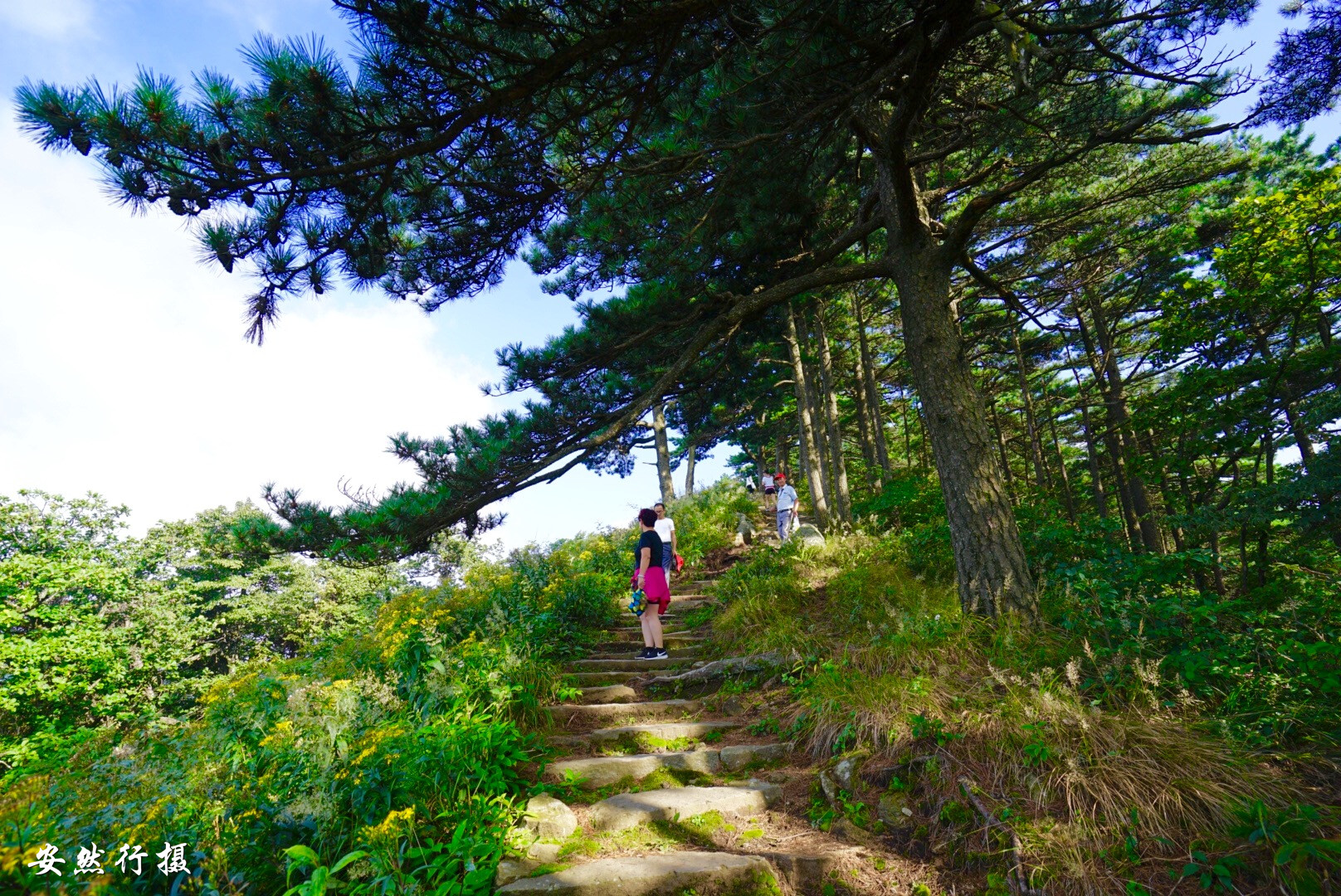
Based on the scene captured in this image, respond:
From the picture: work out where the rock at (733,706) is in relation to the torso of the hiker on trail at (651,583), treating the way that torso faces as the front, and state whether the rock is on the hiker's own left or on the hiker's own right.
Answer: on the hiker's own left

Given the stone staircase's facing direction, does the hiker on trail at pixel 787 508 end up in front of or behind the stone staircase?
behind

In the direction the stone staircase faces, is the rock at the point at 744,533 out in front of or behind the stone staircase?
behind

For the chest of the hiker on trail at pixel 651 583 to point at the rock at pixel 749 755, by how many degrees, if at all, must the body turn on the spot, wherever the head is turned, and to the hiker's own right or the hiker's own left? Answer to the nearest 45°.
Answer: approximately 90° to the hiker's own left

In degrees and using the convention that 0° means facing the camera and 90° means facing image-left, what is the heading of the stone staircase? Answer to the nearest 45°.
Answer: approximately 0°

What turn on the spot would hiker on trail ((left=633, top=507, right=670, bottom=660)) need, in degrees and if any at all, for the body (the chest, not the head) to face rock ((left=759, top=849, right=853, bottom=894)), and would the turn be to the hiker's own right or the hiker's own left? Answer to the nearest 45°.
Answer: approximately 90° to the hiker's own left

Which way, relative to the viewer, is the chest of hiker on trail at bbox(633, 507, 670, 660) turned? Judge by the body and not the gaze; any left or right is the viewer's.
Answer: facing to the left of the viewer
